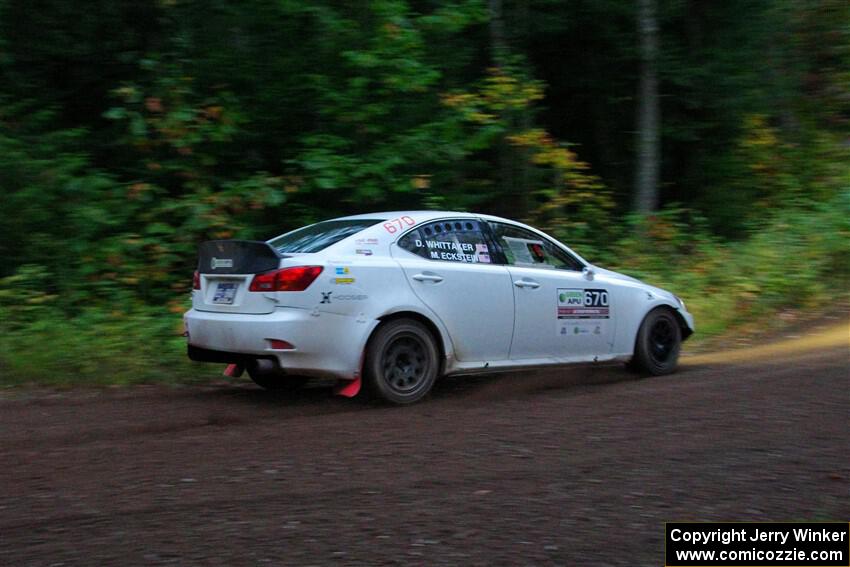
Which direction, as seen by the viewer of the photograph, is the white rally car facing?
facing away from the viewer and to the right of the viewer

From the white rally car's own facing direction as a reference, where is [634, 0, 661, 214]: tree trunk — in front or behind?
in front
